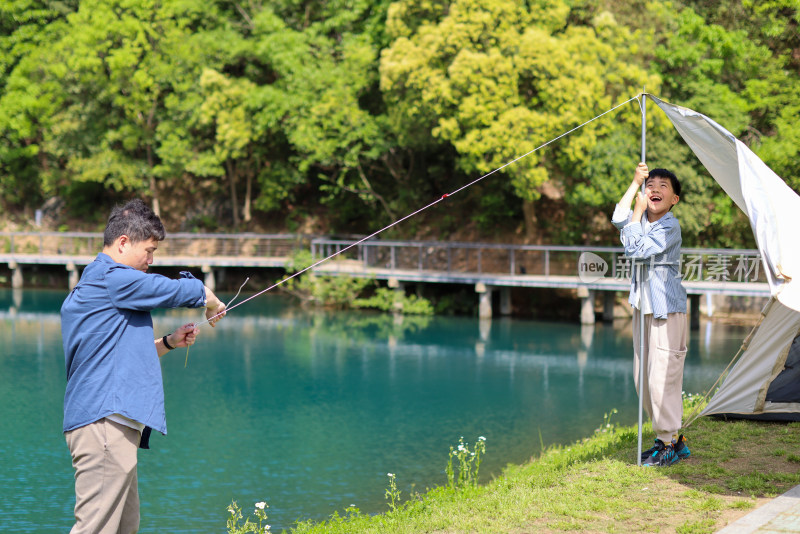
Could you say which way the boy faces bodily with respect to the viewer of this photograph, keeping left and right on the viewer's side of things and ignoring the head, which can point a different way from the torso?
facing the viewer and to the left of the viewer

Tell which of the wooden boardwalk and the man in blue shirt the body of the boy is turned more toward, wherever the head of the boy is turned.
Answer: the man in blue shirt

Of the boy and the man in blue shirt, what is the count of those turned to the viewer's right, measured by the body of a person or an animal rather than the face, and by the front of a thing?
1

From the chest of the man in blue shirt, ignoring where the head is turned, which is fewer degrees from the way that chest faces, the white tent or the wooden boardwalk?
the white tent

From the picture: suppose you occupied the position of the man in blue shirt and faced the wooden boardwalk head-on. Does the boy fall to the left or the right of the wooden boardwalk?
right

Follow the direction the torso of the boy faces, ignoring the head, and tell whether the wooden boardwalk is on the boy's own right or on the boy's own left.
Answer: on the boy's own right

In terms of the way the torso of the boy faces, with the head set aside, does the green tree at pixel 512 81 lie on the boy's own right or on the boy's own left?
on the boy's own right

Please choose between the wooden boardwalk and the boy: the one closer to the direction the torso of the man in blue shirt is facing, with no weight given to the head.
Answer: the boy

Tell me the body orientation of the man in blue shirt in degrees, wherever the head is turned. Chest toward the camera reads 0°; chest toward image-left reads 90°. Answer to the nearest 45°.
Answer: approximately 270°

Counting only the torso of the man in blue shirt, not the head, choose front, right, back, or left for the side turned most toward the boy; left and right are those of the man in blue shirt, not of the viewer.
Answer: front

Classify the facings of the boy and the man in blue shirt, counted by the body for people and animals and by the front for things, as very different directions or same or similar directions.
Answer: very different directions

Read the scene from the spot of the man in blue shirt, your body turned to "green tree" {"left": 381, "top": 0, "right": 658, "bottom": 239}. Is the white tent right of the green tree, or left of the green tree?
right

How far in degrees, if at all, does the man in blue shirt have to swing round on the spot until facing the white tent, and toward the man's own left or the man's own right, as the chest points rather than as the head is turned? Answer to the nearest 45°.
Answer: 0° — they already face it
